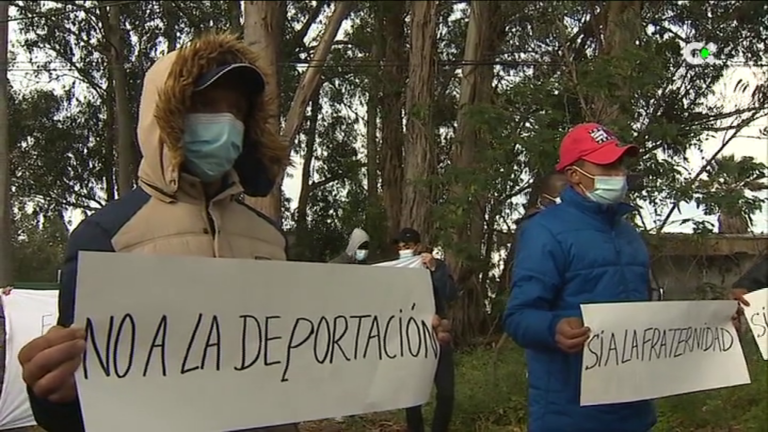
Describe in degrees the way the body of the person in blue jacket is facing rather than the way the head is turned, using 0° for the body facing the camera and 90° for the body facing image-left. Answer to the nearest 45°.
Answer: approximately 315°

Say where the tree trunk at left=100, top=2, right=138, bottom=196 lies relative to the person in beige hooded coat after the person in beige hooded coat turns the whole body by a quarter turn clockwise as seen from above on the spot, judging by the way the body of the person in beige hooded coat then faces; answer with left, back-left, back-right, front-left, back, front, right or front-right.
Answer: back-right

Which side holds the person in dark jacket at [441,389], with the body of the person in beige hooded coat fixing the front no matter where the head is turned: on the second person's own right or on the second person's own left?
on the second person's own left

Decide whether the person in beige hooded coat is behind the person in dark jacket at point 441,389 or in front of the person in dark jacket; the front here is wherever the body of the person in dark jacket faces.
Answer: in front

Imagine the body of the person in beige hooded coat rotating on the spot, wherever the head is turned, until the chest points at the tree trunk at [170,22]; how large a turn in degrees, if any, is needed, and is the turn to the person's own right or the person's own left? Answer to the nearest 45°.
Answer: approximately 135° to the person's own left

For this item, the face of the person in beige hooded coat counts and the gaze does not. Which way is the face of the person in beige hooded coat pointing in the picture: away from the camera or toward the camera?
toward the camera

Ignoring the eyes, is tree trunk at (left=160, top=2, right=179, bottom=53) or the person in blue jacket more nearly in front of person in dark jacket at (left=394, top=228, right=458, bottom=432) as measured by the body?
the person in blue jacket

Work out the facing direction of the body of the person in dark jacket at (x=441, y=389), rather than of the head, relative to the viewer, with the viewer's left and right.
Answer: facing the viewer and to the left of the viewer

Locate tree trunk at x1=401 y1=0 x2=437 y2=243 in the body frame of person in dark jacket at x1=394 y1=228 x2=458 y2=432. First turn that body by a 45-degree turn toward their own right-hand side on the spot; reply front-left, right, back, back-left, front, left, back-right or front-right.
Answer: right

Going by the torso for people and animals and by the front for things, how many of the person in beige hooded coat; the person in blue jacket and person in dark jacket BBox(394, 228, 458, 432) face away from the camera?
0

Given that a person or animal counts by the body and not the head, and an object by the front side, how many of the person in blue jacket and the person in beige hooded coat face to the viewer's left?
0

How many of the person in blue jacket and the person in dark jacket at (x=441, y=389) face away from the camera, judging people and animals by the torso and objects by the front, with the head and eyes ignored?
0

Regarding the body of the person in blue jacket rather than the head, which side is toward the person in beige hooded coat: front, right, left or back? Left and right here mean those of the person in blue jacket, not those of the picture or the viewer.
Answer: right

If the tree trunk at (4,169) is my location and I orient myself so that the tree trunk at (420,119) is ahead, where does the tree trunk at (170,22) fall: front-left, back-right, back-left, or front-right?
front-left
